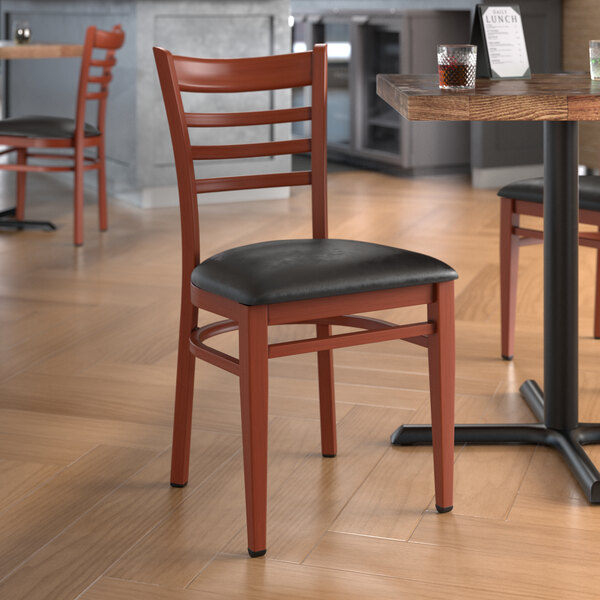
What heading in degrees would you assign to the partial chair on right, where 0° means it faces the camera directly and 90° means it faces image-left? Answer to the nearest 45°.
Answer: approximately 45°

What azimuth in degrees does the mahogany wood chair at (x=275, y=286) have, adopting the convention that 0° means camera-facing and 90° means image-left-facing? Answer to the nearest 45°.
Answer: approximately 315°

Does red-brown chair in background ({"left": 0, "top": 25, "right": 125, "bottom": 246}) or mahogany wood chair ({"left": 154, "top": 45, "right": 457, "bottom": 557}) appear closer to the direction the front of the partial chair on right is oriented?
the mahogany wood chair

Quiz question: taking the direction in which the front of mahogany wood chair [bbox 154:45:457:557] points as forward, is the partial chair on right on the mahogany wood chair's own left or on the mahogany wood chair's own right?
on the mahogany wood chair's own left

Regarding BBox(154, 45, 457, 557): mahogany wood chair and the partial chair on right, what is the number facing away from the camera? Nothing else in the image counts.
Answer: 0

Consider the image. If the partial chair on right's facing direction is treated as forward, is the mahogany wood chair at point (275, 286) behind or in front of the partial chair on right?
in front

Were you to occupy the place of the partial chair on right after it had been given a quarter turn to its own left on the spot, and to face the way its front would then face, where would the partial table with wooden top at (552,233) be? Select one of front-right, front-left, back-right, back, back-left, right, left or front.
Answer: front-right
